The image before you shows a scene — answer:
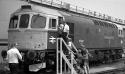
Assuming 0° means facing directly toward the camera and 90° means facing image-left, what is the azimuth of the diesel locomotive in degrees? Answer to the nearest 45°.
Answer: approximately 45°
